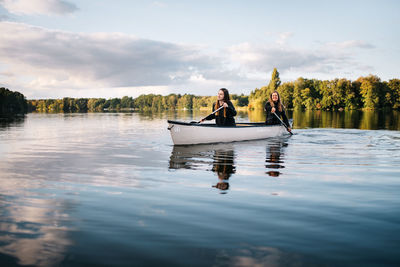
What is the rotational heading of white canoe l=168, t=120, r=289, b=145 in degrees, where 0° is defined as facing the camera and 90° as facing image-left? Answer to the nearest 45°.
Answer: approximately 45°
